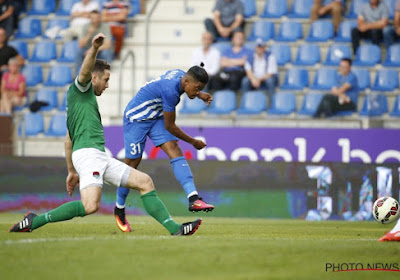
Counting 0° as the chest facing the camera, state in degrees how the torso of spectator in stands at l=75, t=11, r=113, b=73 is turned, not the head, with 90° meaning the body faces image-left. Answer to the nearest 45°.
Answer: approximately 0°

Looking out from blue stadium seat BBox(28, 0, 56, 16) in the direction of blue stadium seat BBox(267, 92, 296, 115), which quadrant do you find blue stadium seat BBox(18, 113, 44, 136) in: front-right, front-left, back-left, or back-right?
front-right

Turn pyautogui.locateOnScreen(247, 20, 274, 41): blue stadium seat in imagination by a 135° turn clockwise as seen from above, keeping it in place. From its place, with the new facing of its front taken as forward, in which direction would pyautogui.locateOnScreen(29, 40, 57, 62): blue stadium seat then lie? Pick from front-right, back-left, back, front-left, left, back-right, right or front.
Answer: left

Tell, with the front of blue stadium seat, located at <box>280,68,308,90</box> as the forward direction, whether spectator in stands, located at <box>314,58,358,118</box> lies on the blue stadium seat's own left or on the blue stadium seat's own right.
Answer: on the blue stadium seat's own left

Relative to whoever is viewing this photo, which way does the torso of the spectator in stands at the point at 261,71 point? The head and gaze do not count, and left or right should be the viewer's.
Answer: facing the viewer

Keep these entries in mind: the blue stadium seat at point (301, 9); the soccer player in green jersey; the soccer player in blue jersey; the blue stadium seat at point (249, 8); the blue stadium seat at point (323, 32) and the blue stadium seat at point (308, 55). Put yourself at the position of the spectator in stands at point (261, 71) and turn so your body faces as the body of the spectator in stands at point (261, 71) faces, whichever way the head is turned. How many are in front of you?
2

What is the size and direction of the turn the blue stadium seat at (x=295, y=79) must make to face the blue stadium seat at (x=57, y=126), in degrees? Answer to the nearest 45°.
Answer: approximately 45° to its right

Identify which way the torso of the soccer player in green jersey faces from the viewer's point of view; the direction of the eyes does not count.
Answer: to the viewer's right

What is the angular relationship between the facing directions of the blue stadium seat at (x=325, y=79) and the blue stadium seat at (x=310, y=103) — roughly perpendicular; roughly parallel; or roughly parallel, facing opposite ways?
roughly parallel

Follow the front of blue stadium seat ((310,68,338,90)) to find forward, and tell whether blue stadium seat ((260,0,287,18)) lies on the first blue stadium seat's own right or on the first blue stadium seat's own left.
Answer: on the first blue stadium seat's own right

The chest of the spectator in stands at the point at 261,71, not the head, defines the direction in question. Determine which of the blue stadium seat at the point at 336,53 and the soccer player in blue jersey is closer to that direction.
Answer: the soccer player in blue jersey

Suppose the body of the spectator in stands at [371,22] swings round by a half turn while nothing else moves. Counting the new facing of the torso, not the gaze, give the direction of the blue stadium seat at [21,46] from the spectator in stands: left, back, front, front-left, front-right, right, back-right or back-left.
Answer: back-left

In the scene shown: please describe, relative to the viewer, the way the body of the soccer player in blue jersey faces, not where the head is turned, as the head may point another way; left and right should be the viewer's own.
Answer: facing to the right of the viewer

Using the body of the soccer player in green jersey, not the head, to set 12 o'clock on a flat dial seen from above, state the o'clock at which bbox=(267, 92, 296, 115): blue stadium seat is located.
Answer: The blue stadium seat is roughly at 10 o'clock from the soccer player in green jersey.

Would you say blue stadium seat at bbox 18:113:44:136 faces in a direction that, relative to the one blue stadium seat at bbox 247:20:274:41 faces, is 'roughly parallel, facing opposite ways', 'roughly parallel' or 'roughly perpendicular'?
roughly parallel

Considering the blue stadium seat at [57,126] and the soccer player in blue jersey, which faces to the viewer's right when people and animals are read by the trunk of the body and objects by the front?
the soccer player in blue jersey

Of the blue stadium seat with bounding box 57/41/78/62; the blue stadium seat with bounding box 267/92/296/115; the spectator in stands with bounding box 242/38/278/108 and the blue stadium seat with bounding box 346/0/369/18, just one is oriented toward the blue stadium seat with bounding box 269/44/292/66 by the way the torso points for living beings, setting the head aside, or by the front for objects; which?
the blue stadium seat with bounding box 346/0/369/18

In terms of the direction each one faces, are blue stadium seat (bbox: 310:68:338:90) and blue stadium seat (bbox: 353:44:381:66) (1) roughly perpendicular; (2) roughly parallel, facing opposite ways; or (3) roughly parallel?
roughly parallel

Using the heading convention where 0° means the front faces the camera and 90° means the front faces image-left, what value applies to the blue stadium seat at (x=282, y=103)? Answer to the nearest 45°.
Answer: approximately 45°

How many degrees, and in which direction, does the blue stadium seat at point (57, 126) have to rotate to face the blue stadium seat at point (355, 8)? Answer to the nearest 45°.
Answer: approximately 135° to its left

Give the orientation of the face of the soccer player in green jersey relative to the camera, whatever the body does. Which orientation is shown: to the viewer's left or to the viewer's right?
to the viewer's right

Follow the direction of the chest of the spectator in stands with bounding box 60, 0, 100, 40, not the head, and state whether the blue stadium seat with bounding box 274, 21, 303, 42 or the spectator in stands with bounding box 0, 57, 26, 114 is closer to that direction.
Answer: the spectator in stands

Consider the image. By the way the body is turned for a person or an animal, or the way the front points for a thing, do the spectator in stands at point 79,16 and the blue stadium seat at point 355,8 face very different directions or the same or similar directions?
same or similar directions
